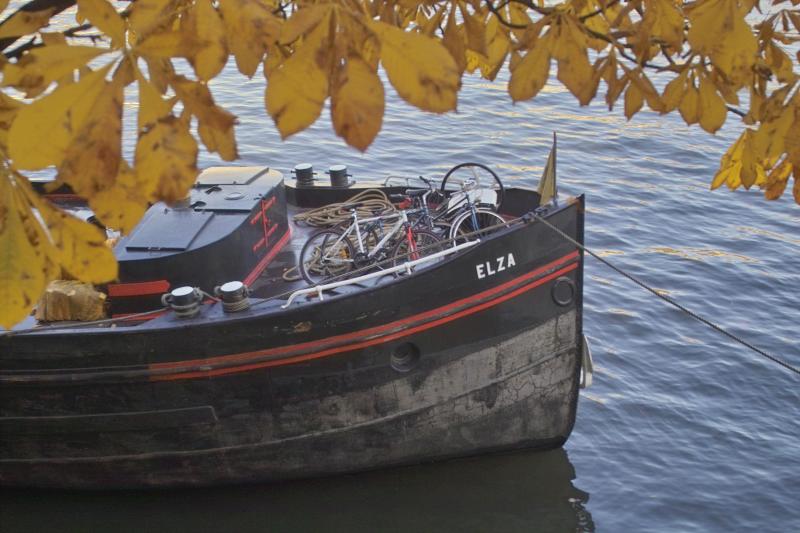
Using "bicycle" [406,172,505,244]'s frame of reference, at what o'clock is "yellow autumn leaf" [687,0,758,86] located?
The yellow autumn leaf is roughly at 3 o'clock from the bicycle.

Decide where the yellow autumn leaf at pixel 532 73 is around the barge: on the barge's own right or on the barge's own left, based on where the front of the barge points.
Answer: on the barge's own right

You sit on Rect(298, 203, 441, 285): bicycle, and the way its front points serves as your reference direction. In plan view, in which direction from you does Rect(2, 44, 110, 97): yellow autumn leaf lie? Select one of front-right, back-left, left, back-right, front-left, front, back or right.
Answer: right

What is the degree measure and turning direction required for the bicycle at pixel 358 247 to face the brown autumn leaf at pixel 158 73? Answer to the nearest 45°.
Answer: approximately 90° to its right

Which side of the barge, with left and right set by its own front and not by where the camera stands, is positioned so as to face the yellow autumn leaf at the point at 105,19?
right

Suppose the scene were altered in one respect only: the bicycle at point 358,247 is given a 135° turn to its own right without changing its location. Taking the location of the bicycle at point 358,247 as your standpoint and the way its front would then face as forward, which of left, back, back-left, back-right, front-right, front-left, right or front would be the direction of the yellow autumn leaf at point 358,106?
front-left

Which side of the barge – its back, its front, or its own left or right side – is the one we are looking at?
right

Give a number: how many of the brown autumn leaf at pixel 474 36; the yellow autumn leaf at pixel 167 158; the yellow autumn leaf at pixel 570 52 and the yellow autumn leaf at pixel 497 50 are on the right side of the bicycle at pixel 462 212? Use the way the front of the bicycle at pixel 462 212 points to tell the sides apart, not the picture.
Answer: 4

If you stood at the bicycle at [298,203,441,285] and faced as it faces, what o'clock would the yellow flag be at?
The yellow flag is roughly at 12 o'clock from the bicycle.

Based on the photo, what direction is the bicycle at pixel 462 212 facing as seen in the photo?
to the viewer's right

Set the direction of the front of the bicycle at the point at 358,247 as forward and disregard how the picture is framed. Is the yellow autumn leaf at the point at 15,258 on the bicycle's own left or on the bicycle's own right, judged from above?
on the bicycle's own right

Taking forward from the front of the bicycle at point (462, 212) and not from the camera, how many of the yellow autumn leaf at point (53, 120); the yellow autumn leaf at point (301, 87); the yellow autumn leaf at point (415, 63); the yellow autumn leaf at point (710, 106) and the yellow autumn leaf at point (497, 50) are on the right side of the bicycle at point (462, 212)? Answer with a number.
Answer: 5

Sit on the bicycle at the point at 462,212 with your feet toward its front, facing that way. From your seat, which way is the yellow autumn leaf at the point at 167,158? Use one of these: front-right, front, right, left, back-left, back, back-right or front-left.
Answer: right

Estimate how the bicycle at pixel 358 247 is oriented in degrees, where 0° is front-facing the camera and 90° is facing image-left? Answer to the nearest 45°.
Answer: approximately 270°

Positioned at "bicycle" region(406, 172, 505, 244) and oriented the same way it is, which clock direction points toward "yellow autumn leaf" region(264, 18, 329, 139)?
The yellow autumn leaf is roughly at 3 o'clock from the bicycle.

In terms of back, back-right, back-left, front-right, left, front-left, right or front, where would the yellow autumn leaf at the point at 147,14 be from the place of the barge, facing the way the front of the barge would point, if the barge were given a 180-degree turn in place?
left

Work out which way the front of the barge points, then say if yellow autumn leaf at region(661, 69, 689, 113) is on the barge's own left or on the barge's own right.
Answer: on the barge's own right
